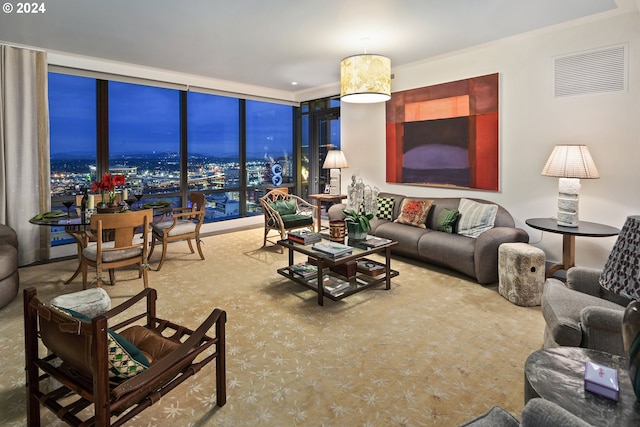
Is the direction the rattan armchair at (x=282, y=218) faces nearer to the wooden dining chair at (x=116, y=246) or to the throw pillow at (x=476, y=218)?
the throw pillow

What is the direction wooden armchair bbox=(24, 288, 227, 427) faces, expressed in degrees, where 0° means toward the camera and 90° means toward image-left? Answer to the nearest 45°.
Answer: approximately 225°

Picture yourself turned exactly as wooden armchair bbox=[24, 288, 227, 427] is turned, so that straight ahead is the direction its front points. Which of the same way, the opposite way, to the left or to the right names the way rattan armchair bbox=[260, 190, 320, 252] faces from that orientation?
to the right

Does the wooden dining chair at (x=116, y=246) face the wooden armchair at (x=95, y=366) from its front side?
no

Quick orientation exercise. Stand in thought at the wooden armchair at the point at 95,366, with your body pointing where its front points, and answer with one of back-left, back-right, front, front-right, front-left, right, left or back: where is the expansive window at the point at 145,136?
front-left

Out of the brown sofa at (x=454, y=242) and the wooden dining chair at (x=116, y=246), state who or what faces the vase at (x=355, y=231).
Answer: the brown sofa

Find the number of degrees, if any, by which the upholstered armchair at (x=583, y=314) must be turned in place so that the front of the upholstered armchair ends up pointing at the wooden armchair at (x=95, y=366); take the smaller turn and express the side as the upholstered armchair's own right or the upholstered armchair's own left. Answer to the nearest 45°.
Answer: approximately 45° to the upholstered armchair's own left

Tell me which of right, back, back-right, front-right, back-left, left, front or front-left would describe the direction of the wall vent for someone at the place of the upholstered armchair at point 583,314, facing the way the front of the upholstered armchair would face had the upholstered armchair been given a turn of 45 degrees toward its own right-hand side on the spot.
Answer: front-right

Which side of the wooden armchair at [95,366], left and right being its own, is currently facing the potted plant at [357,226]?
front

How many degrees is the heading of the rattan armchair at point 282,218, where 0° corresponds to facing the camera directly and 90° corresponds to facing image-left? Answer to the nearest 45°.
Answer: approximately 315°

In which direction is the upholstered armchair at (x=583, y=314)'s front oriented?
to the viewer's left

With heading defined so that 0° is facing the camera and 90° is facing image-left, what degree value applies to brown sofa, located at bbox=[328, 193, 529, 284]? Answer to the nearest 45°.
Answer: approximately 45°
